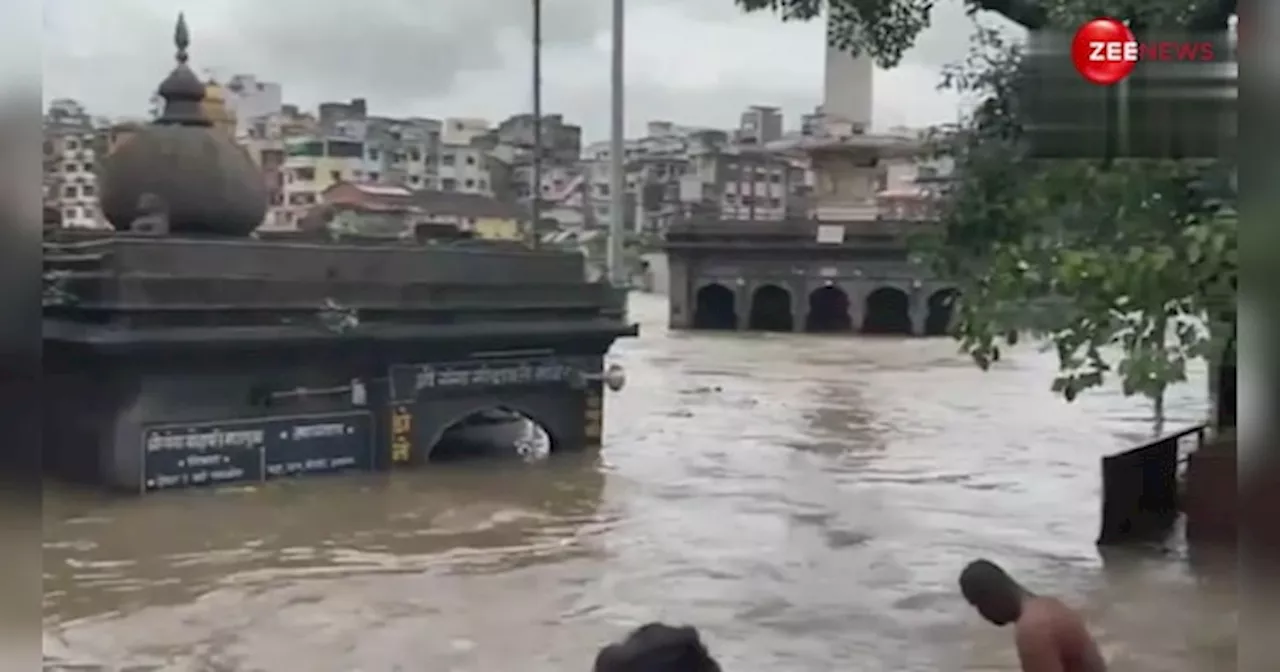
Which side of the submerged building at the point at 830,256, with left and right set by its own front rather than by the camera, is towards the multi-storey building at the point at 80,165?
right

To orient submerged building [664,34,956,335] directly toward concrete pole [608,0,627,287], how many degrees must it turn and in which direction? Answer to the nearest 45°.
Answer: approximately 45° to its right

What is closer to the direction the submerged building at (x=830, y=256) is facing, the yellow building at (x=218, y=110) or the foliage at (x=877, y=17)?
the foliage

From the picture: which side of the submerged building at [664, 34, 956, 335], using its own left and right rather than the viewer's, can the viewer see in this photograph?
front

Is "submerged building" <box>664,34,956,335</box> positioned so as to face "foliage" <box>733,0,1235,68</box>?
yes

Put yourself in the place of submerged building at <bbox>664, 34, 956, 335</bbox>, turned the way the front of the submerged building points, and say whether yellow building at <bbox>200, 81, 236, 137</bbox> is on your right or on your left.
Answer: on your right

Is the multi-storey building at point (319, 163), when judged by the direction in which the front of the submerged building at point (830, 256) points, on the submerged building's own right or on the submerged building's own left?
on the submerged building's own right

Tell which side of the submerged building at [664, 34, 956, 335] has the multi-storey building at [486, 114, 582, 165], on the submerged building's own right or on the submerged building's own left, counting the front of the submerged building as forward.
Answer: on the submerged building's own right
